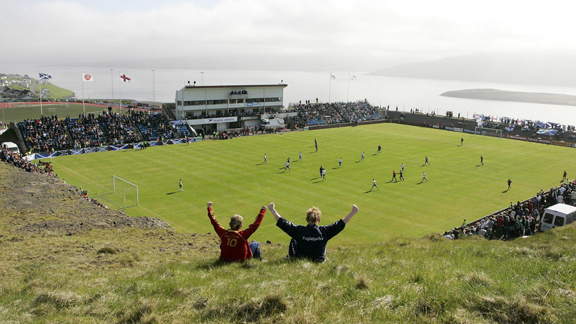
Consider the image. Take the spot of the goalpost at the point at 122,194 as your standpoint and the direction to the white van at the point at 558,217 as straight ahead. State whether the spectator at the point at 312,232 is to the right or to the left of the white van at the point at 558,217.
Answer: right

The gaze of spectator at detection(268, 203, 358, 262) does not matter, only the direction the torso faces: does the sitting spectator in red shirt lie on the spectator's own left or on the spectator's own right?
on the spectator's own left

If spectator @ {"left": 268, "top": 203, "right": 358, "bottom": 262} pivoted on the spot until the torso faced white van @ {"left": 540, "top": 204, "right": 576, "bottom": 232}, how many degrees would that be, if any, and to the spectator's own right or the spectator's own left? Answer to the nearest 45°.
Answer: approximately 45° to the spectator's own right

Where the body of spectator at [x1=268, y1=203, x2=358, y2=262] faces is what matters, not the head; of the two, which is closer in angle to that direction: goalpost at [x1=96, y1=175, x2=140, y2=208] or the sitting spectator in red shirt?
the goalpost

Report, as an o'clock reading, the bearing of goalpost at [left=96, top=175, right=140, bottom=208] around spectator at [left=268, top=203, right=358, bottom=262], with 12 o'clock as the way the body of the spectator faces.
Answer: The goalpost is roughly at 11 o'clock from the spectator.

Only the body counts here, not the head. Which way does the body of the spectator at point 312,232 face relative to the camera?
away from the camera

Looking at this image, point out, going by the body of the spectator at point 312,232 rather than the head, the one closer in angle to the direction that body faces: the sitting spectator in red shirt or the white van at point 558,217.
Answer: the white van

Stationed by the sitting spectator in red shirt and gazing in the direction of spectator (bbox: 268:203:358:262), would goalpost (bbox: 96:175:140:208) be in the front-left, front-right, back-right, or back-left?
back-left

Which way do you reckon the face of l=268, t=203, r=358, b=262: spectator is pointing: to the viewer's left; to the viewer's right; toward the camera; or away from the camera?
away from the camera
